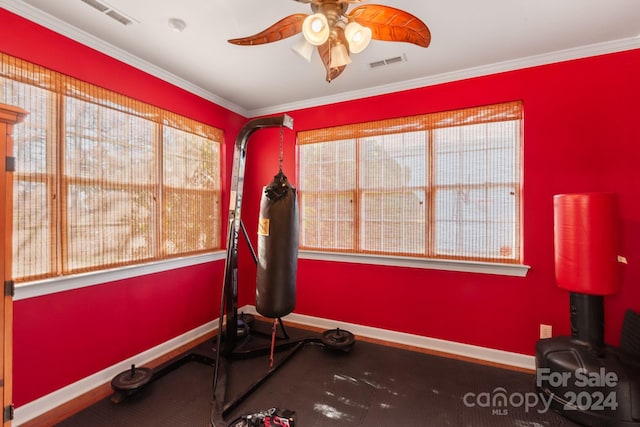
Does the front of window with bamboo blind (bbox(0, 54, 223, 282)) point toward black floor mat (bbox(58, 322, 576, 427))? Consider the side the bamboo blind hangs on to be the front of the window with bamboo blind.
yes

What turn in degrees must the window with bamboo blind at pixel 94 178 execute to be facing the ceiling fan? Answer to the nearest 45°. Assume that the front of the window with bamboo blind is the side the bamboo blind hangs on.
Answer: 0° — it already faces it

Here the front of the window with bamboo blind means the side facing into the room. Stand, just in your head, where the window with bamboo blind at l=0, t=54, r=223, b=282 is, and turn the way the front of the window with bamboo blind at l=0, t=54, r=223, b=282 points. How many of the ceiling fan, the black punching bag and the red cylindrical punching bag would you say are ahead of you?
3

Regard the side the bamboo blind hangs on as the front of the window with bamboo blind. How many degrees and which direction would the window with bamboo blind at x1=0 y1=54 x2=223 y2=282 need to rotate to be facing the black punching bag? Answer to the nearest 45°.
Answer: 0° — it already faces it

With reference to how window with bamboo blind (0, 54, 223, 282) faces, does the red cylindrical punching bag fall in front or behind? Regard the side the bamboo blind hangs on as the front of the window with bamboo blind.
in front

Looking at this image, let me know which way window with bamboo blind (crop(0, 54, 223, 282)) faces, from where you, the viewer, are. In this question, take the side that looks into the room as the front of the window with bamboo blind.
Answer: facing the viewer and to the right of the viewer
